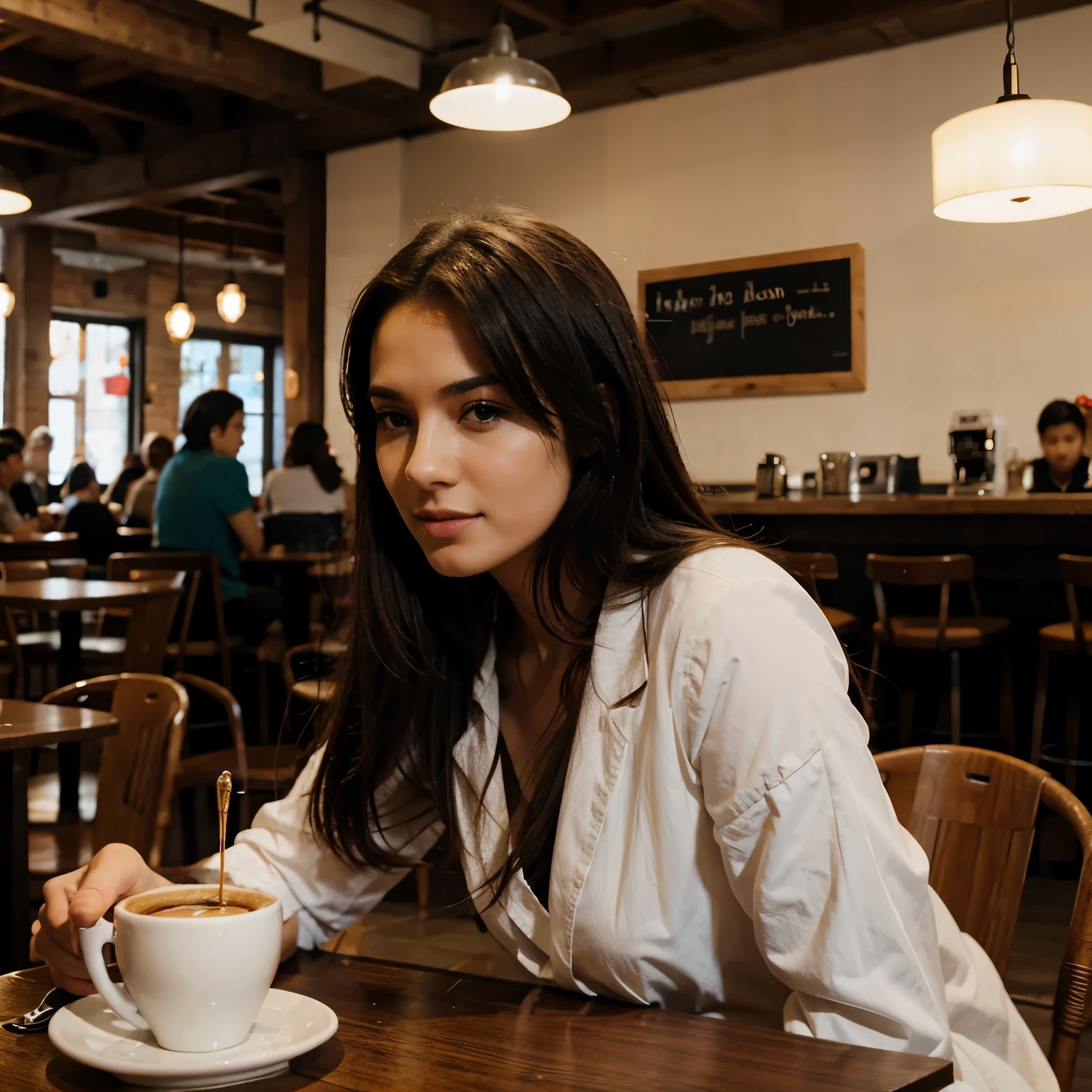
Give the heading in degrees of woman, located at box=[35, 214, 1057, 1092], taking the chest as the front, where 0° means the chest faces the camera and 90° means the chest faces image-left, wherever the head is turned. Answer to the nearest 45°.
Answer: approximately 45°

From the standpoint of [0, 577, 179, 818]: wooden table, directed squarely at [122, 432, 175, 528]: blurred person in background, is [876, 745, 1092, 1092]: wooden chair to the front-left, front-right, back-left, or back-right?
back-right

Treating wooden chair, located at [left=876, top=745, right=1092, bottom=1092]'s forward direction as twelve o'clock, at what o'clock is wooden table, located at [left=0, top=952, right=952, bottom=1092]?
The wooden table is roughly at 11 o'clock from the wooden chair.

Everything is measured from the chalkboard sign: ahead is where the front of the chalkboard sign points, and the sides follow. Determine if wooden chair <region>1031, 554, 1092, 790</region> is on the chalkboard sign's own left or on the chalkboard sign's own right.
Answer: on the chalkboard sign's own left

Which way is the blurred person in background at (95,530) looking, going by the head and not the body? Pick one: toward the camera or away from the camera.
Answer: away from the camera

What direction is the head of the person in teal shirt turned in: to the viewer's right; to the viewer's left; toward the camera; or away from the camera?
to the viewer's right

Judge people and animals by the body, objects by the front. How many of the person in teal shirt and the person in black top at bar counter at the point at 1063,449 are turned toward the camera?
1

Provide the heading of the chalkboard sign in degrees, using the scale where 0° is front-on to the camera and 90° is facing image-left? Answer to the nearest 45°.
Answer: approximately 45°
